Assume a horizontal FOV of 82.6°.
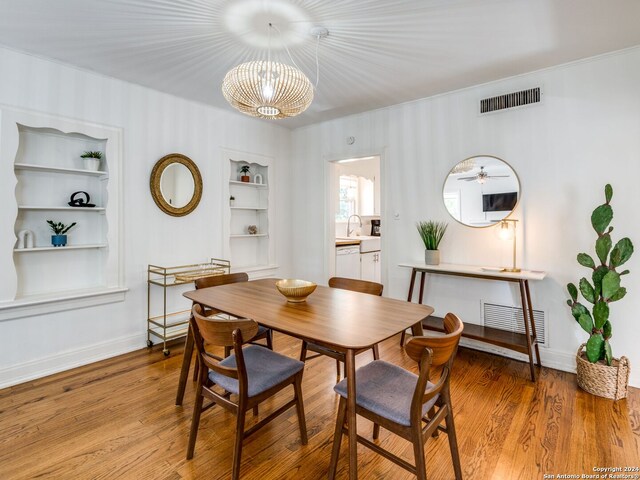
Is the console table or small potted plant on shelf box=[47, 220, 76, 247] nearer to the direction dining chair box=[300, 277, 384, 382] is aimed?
the small potted plant on shelf

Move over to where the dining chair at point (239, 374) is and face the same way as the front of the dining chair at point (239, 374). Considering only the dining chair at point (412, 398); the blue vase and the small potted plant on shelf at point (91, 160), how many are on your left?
2

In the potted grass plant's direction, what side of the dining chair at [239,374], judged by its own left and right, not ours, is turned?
front

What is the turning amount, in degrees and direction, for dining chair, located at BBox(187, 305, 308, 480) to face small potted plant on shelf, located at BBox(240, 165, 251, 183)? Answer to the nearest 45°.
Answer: approximately 45° to its left

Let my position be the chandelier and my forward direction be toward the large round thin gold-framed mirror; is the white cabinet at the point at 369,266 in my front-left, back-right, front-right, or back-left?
front-left

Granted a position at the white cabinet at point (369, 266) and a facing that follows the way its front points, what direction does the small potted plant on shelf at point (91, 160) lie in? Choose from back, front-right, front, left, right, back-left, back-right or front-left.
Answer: front

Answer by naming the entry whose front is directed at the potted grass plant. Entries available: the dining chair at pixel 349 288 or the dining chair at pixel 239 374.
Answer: the dining chair at pixel 239 374

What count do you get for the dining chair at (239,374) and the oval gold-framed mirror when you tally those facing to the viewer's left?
0

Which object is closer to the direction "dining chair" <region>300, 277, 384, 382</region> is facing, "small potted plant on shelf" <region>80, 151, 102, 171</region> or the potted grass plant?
the small potted plant on shelf

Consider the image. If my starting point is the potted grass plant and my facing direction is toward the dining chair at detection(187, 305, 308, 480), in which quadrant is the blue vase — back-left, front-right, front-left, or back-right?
front-right

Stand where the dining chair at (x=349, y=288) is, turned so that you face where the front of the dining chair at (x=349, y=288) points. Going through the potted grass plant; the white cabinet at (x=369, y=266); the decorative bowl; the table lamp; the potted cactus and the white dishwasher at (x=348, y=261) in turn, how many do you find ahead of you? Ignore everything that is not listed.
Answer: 1

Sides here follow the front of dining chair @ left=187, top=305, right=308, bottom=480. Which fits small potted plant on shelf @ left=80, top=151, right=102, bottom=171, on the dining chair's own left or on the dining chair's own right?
on the dining chair's own left

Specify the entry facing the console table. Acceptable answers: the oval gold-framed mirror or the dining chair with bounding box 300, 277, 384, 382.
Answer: the oval gold-framed mirror

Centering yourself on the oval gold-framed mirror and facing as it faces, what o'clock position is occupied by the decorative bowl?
The decorative bowl is roughly at 1 o'clock from the oval gold-framed mirror.

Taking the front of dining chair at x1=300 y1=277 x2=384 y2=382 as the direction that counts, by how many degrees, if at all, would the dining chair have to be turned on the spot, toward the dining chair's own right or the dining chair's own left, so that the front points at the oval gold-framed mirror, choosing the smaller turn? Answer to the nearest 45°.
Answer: approximately 90° to the dining chair's own right

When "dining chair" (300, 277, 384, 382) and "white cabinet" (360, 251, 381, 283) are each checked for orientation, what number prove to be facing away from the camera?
0

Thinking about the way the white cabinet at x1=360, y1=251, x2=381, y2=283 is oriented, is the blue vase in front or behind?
in front

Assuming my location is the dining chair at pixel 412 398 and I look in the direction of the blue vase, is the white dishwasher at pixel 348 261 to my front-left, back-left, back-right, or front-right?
front-right

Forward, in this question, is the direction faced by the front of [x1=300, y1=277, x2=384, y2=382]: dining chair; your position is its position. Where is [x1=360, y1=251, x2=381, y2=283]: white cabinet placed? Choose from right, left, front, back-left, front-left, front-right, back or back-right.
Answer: back-right

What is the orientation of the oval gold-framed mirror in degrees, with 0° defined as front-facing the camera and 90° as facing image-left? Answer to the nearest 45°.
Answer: approximately 315°
